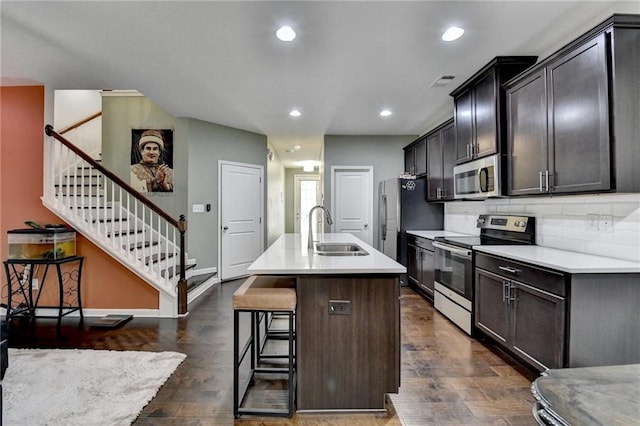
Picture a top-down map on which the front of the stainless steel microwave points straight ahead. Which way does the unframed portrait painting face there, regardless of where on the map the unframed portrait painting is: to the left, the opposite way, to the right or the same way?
to the left

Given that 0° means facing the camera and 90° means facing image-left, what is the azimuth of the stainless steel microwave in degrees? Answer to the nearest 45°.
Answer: approximately 45°

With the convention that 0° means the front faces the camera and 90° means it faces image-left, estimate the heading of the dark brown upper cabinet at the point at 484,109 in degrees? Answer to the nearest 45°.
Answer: approximately 45°

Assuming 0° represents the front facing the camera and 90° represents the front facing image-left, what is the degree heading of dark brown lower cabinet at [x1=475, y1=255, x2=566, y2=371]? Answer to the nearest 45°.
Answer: approximately 45°

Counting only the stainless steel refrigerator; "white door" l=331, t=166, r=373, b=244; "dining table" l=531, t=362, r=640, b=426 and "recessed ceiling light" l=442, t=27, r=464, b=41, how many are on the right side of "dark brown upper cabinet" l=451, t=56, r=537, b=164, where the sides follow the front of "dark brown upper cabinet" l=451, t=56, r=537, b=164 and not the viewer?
2

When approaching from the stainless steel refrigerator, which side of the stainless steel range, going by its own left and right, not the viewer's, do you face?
right

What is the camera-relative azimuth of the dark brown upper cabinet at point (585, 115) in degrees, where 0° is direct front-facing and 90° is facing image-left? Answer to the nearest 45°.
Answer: approximately 45°
